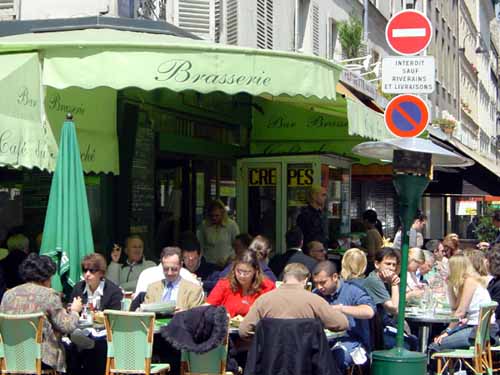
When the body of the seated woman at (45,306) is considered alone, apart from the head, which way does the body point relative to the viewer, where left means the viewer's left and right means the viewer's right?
facing away from the viewer and to the right of the viewer

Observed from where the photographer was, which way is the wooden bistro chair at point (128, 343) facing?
facing away from the viewer and to the right of the viewer

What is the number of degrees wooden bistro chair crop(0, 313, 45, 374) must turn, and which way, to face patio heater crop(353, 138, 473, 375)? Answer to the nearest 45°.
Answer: approximately 90° to its right

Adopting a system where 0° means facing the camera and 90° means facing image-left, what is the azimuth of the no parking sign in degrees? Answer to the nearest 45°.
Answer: approximately 0°

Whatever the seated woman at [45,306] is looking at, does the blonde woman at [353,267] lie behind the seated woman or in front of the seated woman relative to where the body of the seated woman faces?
in front

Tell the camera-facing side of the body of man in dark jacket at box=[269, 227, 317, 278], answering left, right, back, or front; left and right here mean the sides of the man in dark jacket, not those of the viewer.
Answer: back

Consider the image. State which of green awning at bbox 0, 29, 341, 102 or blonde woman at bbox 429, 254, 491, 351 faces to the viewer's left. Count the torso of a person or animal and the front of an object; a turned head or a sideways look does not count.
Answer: the blonde woman
